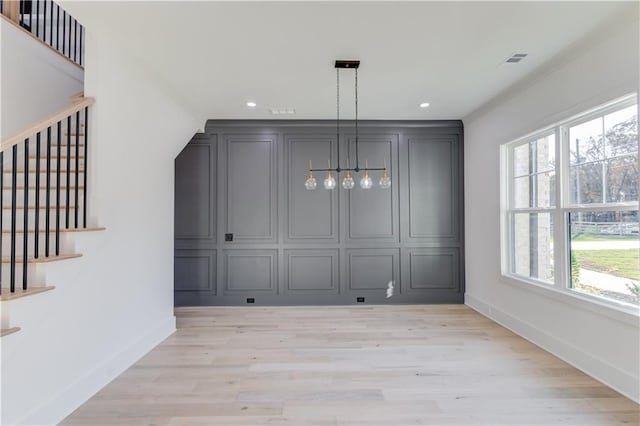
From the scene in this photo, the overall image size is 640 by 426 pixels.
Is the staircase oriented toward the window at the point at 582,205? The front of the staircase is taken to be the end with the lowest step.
no

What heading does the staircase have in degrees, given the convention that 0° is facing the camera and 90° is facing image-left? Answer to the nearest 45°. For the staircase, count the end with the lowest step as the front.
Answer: approximately 45°

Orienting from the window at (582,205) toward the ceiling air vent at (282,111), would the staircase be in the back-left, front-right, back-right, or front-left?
front-left

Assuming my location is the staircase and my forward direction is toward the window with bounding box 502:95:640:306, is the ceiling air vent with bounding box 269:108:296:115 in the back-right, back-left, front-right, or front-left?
front-left

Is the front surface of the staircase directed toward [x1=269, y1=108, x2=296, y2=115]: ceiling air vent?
no
